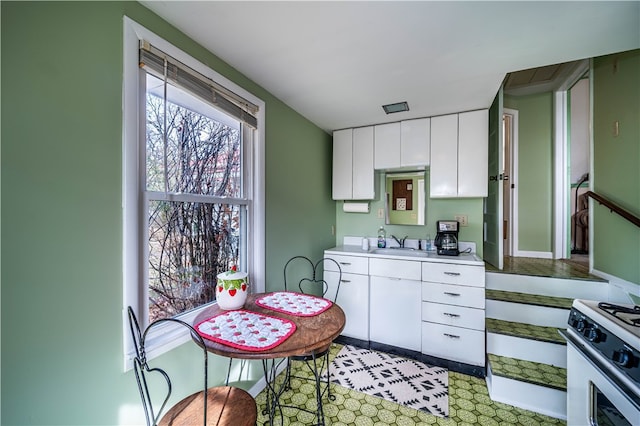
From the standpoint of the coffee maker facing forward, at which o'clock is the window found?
The window is roughly at 1 o'clock from the coffee maker.

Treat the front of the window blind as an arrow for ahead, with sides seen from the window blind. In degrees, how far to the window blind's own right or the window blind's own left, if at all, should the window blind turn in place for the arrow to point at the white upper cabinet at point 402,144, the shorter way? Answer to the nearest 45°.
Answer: approximately 45° to the window blind's own left

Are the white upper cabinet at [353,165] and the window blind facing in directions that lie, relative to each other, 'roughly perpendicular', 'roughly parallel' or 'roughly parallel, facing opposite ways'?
roughly perpendicular

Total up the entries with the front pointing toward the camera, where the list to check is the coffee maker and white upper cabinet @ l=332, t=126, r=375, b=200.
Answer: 2

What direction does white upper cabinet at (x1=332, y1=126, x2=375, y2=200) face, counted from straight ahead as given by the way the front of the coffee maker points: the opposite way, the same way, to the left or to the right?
the same way

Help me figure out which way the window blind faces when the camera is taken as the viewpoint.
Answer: facing the viewer and to the right of the viewer

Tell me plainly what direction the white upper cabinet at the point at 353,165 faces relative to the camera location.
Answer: facing the viewer

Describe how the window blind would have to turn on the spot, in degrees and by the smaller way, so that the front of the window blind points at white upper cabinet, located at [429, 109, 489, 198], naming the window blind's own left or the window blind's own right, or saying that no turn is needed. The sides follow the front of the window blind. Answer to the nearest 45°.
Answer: approximately 45° to the window blind's own left

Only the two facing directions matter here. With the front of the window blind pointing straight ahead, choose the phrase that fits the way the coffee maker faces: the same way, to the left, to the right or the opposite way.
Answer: to the right

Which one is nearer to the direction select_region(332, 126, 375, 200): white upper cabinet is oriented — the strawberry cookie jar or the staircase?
the strawberry cookie jar

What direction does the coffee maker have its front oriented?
toward the camera

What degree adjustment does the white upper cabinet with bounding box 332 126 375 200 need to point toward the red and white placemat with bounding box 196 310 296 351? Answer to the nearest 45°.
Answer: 0° — it already faces it
